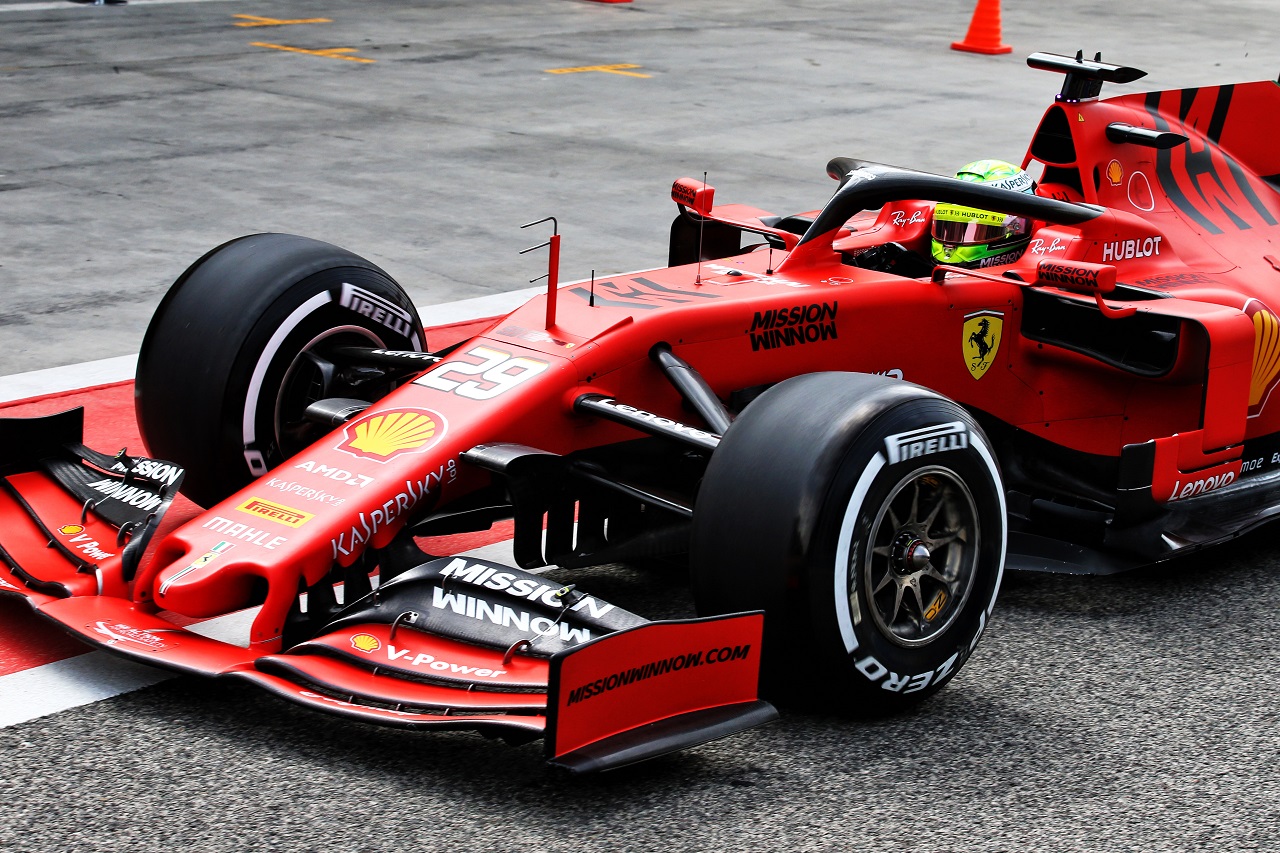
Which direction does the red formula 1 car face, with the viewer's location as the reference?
facing the viewer and to the left of the viewer

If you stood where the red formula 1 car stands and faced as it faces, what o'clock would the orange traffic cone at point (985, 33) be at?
The orange traffic cone is roughly at 5 o'clock from the red formula 1 car.
